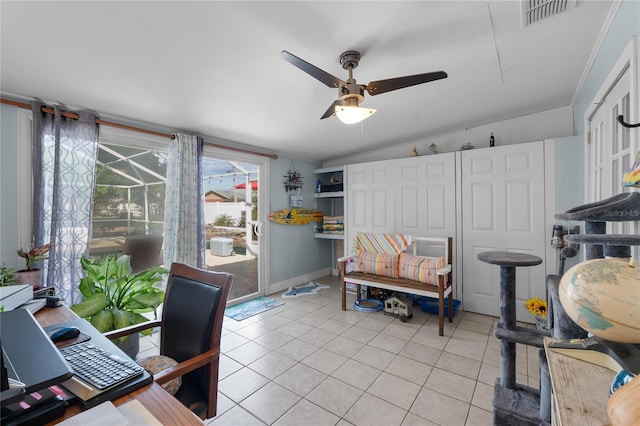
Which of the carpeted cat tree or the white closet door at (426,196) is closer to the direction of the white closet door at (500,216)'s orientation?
the carpeted cat tree

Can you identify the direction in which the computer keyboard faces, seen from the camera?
facing away from the viewer and to the right of the viewer

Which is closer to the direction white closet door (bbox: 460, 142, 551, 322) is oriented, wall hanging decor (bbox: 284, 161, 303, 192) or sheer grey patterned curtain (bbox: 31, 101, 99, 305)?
the sheer grey patterned curtain

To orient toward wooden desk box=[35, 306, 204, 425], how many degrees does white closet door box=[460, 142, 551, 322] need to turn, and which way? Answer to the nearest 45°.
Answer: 0° — it already faces it

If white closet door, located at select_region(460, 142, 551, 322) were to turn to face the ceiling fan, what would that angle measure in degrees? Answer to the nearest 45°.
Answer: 0° — it already faces it

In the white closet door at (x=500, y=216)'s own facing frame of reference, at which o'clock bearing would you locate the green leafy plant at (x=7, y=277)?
The green leafy plant is roughly at 1 o'clock from the white closet door.

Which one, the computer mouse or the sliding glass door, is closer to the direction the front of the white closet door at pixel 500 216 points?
the computer mouse

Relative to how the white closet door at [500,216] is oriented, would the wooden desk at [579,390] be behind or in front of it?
in front

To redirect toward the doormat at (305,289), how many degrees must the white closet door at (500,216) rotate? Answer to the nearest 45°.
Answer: approximately 90° to its right

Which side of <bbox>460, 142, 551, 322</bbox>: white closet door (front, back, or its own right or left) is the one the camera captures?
front

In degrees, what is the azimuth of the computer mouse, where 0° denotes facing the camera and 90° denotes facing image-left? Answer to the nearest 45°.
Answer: approximately 45°

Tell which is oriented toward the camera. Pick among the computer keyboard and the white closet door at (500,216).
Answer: the white closet door

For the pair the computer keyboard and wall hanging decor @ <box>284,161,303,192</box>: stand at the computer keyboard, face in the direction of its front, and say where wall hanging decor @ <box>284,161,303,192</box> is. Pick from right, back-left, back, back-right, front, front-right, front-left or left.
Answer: front

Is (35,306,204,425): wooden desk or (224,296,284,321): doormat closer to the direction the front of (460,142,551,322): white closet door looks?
the wooden desk

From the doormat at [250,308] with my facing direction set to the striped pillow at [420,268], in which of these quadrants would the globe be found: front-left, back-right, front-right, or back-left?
front-right

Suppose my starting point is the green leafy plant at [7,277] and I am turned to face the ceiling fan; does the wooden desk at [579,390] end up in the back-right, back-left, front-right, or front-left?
front-right

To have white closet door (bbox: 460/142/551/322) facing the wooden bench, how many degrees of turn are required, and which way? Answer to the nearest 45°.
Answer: approximately 45° to its right
